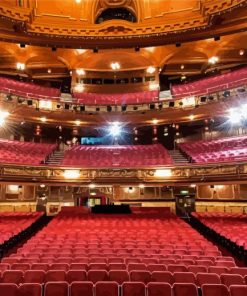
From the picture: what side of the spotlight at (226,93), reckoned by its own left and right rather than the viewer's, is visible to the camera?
front

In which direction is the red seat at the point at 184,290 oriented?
toward the camera

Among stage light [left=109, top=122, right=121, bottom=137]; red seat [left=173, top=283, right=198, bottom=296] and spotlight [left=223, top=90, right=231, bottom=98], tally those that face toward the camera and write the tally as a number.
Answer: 3

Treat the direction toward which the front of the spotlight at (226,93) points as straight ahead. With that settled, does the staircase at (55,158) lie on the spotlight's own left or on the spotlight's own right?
on the spotlight's own right

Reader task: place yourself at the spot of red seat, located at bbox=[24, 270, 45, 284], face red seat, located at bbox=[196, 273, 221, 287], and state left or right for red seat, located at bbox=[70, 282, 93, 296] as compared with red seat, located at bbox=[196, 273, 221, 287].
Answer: right

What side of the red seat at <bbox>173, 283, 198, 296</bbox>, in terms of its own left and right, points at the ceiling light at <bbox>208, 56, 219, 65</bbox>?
back

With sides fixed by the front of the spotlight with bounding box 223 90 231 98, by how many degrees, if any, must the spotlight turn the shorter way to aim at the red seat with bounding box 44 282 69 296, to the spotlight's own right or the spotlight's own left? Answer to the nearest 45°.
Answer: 0° — it already faces it

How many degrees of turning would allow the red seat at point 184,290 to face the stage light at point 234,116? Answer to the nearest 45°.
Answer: approximately 180°

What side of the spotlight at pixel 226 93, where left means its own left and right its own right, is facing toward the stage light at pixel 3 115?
right

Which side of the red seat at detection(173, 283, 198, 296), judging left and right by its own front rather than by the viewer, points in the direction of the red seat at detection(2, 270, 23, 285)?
right

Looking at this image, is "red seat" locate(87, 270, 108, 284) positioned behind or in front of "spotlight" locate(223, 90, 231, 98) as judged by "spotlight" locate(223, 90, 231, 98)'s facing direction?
in front

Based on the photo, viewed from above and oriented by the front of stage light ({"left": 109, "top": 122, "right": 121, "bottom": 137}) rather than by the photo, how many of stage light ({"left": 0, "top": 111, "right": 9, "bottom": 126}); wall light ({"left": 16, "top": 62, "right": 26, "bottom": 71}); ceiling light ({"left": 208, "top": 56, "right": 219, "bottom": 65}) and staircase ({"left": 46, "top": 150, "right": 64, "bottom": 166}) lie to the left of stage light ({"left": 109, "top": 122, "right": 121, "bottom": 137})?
1

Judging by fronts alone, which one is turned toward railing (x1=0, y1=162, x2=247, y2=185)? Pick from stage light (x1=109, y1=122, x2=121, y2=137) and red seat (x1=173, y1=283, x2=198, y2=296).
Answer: the stage light

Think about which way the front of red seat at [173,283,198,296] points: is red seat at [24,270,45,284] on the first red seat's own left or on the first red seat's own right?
on the first red seat's own right
